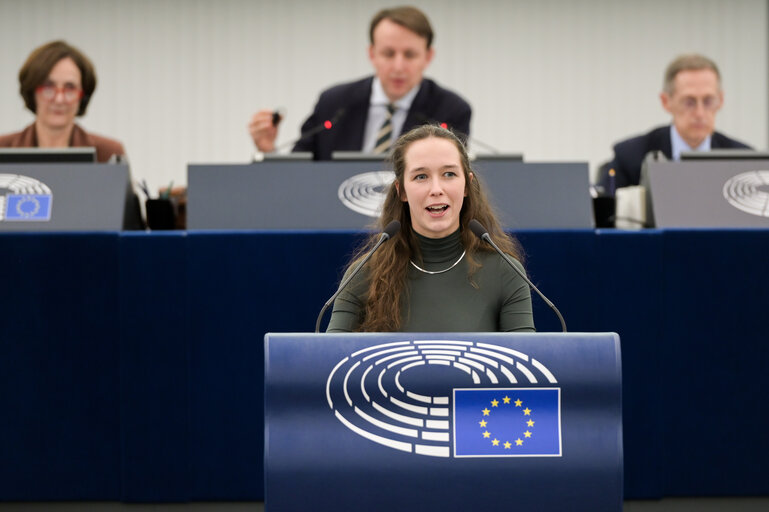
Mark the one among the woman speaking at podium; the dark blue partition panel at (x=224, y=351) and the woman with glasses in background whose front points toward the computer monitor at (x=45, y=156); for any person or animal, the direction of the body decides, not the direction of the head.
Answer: the woman with glasses in background

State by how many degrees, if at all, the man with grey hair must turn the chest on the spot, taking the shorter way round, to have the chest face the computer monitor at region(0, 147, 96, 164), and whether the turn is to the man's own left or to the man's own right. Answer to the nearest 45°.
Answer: approximately 45° to the man's own right

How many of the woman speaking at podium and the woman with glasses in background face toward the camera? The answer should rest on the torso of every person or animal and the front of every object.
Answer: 2

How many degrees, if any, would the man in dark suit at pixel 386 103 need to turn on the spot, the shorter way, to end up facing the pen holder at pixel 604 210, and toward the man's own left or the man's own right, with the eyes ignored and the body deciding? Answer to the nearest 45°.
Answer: approximately 45° to the man's own left

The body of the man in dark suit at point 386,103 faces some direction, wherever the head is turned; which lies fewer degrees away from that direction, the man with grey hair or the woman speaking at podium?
the woman speaking at podium

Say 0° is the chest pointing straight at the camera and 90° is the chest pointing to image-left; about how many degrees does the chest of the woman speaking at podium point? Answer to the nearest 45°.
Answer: approximately 0°

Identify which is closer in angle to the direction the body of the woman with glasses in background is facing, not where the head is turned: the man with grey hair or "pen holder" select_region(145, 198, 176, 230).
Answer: the pen holder

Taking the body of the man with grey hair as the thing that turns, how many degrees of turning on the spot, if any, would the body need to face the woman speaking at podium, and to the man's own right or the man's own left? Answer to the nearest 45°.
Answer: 0° — they already face them

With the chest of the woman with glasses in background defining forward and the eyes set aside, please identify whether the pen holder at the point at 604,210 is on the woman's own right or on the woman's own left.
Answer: on the woman's own left

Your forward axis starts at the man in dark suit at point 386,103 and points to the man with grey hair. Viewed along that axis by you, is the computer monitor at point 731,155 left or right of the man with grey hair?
right
